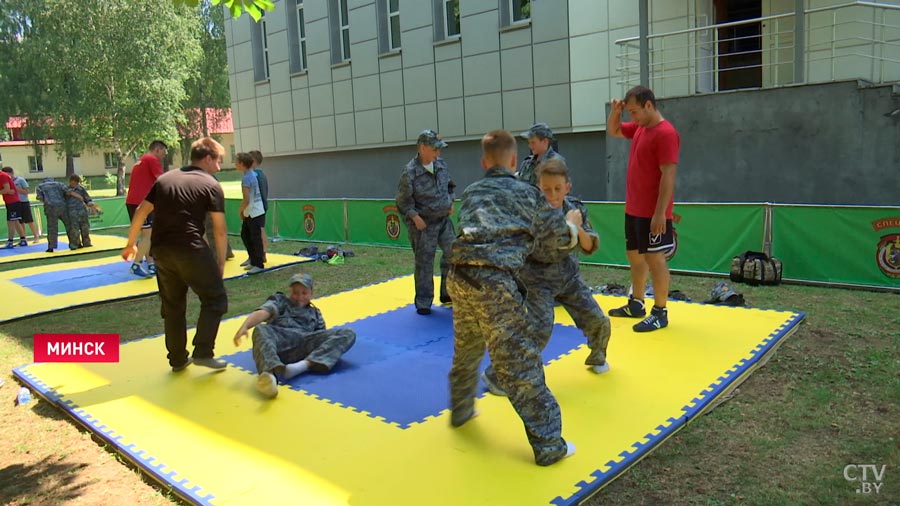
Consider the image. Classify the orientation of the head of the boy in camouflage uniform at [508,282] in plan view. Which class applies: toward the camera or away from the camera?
away from the camera

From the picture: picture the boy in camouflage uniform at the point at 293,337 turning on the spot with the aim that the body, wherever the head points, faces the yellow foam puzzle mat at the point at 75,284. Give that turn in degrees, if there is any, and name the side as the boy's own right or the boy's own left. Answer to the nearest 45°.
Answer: approximately 135° to the boy's own right

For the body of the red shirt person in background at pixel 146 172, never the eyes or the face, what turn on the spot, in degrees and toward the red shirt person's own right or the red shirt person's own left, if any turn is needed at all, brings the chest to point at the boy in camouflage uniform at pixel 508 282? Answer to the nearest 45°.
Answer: approximately 90° to the red shirt person's own right

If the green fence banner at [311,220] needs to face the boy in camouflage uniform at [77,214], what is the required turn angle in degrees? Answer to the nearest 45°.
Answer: approximately 90° to its right

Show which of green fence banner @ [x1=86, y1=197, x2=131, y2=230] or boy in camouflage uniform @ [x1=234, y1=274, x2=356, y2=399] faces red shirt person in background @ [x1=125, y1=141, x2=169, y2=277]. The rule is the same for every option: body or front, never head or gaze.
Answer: the green fence banner
